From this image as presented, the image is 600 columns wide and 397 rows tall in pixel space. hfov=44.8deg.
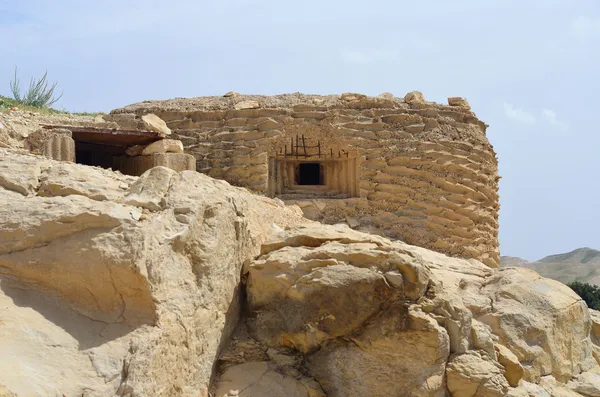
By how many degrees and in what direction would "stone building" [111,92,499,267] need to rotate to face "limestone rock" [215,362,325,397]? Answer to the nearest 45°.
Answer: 0° — it already faces it

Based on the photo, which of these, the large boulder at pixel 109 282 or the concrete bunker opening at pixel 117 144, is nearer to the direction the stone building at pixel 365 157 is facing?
the large boulder

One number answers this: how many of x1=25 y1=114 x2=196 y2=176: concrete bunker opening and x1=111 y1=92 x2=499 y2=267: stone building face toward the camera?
2

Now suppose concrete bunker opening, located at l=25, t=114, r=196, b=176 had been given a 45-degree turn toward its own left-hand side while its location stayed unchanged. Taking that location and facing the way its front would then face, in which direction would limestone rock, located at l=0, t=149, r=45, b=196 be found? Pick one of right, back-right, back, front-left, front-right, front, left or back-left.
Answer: front-right

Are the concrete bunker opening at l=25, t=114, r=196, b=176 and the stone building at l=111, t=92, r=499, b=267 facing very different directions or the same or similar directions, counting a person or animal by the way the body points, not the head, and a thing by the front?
same or similar directions

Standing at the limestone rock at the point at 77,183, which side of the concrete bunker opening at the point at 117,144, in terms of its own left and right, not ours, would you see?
front

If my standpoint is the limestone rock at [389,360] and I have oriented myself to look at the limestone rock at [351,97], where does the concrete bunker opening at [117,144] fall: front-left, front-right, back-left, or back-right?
front-left

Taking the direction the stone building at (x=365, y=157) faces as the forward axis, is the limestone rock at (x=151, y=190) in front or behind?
in front

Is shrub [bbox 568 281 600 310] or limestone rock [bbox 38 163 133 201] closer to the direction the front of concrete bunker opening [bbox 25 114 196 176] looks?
the limestone rock

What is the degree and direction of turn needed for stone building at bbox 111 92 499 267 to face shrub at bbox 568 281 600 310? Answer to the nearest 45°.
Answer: approximately 135° to its left

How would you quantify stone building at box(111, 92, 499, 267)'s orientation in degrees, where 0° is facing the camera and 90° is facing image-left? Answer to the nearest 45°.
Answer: approximately 0°

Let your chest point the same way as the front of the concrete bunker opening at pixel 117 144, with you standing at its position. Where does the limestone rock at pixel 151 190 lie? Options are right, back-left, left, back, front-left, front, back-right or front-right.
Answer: front

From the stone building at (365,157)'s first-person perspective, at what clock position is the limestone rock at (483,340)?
The limestone rock is roughly at 12 o'clock from the stone building.

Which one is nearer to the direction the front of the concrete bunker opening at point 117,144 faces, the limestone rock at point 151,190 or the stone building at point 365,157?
the limestone rock

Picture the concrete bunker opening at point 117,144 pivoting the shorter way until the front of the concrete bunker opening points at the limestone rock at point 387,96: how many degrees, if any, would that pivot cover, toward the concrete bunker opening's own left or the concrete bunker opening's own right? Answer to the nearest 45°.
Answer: approximately 90° to the concrete bunker opening's own left

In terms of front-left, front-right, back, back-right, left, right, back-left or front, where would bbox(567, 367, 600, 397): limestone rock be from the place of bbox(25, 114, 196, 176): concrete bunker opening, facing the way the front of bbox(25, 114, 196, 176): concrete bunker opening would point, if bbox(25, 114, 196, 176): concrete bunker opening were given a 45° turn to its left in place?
front

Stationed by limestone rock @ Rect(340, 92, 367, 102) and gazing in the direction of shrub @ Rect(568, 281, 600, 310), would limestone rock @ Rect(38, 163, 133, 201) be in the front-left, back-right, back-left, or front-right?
back-right

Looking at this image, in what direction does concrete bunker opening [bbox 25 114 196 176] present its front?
toward the camera
